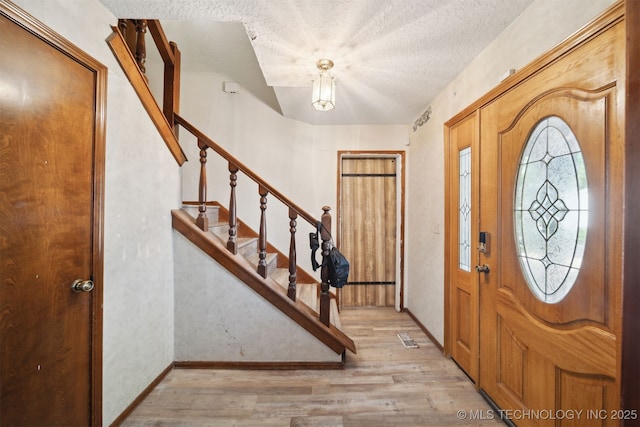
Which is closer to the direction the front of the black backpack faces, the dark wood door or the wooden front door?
the wooden front door

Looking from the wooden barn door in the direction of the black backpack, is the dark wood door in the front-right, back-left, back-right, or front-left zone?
front-right

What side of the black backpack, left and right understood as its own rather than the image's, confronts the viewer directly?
right

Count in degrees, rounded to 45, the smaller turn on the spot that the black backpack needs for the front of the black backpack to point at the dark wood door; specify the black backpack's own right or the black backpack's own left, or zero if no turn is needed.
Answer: approximately 135° to the black backpack's own right

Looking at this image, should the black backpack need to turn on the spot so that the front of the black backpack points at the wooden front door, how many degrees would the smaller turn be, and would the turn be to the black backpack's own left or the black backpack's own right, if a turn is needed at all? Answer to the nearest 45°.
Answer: approximately 45° to the black backpack's own right

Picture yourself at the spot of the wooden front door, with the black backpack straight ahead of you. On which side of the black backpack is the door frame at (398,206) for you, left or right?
right

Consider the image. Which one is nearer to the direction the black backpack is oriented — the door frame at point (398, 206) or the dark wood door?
the door frame

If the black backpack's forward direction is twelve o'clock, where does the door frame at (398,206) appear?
The door frame is roughly at 10 o'clock from the black backpack.

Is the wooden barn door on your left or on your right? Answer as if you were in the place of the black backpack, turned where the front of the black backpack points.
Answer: on your left
